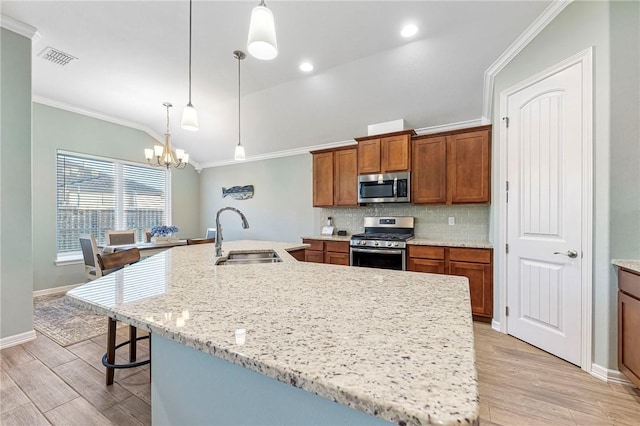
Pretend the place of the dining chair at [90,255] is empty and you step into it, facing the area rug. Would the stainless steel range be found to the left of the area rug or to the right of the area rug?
left

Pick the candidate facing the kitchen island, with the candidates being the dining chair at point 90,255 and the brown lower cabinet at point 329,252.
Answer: the brown lower cabinet

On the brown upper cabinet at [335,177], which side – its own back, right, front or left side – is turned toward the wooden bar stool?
front

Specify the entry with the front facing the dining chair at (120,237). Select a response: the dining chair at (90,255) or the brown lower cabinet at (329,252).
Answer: the dining chair at (90,255)

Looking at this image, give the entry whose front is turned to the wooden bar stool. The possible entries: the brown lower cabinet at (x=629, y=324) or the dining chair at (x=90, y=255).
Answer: the brown lower cabinet

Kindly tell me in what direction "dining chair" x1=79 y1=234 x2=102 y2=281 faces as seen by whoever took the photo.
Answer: facing away from the viewer and to the right of the viewer

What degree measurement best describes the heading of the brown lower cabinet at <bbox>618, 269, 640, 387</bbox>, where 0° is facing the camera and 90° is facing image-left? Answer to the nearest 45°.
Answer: approximately 45°

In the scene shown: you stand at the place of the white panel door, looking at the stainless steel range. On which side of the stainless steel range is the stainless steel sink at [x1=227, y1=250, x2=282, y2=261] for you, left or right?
left
